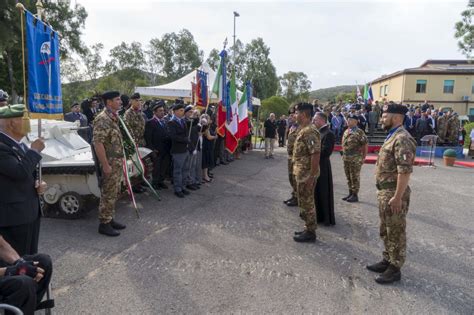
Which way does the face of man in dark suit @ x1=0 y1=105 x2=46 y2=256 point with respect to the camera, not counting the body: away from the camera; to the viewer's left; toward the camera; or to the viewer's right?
to the viewer's right

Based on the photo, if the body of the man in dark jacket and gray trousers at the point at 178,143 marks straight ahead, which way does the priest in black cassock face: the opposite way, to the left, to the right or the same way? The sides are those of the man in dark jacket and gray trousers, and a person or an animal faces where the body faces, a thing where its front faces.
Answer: the opposite way

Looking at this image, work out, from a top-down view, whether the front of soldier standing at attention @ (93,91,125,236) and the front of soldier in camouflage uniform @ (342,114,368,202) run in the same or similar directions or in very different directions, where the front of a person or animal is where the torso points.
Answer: very different directions

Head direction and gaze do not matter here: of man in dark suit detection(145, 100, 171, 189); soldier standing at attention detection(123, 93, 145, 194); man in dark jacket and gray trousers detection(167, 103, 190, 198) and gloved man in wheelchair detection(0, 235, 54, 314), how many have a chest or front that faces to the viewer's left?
0

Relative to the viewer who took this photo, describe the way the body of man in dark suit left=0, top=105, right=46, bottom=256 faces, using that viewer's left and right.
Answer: facing to the right of the viewer

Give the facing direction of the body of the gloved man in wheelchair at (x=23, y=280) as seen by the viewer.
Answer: to the viewer's right

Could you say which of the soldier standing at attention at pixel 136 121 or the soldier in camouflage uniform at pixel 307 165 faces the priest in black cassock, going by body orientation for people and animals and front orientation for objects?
the soldier standing at attention

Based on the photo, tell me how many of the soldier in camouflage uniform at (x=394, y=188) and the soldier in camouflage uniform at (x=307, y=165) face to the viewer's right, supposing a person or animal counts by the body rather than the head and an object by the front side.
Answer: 0

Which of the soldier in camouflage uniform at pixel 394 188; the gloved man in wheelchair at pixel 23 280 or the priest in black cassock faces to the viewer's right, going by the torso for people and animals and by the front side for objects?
the gloved man in wheelchair

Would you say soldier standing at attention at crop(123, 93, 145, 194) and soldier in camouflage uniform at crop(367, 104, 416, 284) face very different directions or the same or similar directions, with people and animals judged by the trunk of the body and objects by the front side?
very different directions

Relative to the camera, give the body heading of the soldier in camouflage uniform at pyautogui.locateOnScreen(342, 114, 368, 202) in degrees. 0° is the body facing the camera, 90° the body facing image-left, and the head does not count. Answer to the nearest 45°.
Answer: approximately 45°

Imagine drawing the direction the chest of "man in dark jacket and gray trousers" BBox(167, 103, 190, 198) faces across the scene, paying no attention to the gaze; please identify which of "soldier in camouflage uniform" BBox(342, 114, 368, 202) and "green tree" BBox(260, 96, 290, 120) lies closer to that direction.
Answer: the soldier in camouflage uniform

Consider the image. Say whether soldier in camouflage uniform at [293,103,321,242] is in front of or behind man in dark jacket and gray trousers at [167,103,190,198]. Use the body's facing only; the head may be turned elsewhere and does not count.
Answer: in front

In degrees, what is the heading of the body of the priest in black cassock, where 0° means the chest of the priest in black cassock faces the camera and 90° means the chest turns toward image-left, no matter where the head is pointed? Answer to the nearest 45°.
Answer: approximately 90°

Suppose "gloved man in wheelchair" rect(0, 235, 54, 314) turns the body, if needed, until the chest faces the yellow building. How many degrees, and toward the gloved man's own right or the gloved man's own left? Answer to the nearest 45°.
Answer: approximately 45° to the gloved man's own left

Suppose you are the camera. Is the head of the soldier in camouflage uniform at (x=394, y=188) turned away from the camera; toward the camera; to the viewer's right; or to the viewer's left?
to the viewer's left

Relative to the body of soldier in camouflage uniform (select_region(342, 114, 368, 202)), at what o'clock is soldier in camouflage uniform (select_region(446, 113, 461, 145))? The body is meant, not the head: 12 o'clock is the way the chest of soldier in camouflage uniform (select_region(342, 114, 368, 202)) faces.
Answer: soldier in camouflage uniform (select_region(446, 113, 461, 145)) is roughly at 5 o'clock from soldier in camouflage uniform (select_region(342, 114, 368, 202)).

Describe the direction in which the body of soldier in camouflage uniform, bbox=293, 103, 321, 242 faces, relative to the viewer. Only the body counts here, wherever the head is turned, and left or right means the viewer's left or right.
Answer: facing to the left of the viewer

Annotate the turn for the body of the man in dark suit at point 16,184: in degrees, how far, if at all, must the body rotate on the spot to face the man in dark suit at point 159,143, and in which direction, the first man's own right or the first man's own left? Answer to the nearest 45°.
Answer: approximately 45° to the first man's own left
